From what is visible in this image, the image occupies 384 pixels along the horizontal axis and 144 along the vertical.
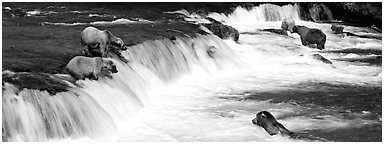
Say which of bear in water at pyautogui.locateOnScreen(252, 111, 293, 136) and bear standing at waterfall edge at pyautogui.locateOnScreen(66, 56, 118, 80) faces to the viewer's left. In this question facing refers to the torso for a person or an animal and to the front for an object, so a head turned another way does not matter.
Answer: the bear in water

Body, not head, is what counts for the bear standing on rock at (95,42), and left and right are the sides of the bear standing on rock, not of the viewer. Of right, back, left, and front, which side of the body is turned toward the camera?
right

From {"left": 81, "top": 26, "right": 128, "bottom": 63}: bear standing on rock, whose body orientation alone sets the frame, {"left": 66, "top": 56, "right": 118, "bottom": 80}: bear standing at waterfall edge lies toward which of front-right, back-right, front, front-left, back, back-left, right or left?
right

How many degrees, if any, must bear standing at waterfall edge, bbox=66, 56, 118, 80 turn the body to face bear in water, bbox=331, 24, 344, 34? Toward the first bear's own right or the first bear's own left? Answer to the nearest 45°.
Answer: approximately 45° to the first bear's own left

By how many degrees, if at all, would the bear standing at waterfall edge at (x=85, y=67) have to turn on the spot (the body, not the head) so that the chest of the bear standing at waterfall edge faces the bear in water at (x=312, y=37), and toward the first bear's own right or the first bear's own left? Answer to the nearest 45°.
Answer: approximately 45° to the first bear's own left

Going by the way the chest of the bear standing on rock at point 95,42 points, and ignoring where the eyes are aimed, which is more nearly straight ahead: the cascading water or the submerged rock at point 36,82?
the cascading water

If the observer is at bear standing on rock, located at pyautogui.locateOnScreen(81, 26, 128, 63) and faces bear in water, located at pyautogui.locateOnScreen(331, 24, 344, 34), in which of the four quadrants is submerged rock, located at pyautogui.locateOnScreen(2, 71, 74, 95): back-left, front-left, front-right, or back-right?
back-right

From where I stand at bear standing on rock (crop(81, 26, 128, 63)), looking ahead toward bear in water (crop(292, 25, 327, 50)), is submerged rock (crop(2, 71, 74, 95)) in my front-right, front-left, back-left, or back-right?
back-right

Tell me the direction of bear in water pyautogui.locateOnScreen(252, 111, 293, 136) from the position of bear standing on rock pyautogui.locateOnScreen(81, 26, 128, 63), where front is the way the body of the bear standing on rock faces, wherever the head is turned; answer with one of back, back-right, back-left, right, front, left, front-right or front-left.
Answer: front-right

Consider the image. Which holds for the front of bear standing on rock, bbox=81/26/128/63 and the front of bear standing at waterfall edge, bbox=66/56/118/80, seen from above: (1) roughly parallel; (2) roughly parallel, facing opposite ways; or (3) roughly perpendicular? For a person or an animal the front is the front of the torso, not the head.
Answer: roughly parallel

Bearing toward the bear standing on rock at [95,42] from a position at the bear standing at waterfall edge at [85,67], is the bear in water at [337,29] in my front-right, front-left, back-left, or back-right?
front-right

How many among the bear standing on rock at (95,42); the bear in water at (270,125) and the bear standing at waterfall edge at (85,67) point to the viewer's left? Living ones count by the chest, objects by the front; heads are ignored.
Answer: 1

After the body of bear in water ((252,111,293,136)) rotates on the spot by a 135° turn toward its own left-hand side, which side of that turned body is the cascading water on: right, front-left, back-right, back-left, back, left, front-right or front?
back-left

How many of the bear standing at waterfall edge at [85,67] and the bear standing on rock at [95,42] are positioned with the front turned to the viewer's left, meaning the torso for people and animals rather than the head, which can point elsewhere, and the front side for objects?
0

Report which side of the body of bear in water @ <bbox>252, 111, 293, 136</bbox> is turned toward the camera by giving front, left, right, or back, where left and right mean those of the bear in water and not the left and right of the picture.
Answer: left

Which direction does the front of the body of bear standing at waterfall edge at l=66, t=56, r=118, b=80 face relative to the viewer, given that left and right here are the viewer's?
facing to the right of the viewer

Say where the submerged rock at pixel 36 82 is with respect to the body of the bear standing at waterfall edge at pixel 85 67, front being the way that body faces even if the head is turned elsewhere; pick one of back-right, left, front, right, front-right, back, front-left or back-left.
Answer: back-right

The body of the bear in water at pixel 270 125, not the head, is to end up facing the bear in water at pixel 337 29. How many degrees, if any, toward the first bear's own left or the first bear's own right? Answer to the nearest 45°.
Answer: approximately 90° to the first bear's own right
